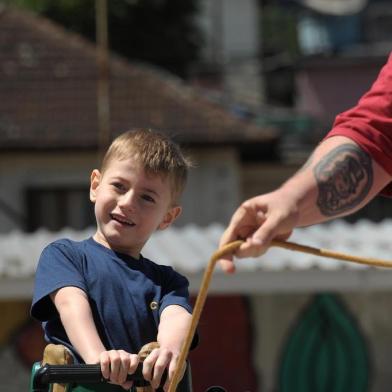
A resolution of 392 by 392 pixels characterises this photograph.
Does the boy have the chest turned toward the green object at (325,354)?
no

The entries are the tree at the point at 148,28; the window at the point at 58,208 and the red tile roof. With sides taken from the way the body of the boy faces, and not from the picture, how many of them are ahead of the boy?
0

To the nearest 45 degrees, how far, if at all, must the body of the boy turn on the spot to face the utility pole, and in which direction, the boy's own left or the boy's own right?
approximately 135° to the boy's own left

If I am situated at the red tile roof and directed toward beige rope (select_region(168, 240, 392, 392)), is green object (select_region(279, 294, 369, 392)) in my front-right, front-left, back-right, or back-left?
front-left

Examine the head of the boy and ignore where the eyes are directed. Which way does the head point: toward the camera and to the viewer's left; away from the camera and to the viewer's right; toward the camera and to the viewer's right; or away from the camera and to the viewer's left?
toward the camera and to the viewer's right

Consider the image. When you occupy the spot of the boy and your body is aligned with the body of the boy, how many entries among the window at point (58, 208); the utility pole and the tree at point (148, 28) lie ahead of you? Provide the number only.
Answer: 0

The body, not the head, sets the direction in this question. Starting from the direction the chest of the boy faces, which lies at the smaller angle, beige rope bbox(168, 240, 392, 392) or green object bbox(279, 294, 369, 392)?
the beige rope

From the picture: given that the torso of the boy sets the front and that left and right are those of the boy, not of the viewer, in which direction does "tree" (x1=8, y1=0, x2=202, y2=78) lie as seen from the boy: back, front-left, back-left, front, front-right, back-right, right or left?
back-left

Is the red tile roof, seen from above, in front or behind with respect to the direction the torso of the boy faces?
behind

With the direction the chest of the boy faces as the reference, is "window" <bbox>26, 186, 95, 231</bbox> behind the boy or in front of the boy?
behind
